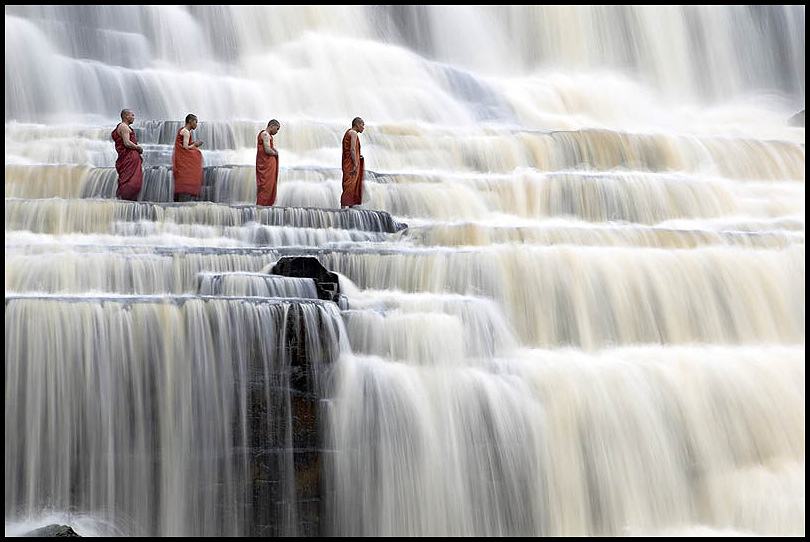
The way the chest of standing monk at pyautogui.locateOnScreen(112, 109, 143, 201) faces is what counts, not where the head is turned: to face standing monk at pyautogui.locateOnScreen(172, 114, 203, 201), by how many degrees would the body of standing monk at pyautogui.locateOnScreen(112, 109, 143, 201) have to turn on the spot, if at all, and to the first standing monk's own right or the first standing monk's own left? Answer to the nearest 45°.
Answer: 0° — they already face them

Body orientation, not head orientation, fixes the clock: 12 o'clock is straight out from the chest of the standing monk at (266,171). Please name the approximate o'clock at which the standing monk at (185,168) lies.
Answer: the standing monk at (185,168) is roughly at 6 o'clock from the standing monk at (266,171).

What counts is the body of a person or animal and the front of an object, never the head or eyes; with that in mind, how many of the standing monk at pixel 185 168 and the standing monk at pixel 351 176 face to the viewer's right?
2

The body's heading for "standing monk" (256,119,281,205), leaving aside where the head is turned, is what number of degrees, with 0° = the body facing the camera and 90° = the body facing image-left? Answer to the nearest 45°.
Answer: approximately 270°

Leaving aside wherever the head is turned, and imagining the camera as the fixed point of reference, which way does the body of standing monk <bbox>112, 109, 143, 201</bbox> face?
to the viewer's right

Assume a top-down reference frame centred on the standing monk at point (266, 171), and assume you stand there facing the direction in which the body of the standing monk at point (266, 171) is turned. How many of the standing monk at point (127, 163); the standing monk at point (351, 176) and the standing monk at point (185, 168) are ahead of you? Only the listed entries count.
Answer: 1

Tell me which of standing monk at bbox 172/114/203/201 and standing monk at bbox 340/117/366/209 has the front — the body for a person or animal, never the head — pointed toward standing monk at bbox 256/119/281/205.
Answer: standing monk at bbox 172/114/203/201

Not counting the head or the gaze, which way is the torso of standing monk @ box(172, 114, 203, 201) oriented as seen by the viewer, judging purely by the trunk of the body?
to the viewer's right

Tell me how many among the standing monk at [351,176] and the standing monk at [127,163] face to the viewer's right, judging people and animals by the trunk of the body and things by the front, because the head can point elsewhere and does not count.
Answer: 2

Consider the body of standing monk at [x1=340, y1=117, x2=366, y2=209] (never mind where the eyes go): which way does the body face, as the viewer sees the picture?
to the viewer's right
